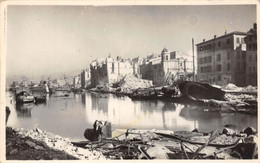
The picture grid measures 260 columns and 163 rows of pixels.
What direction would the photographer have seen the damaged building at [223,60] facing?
facing the viewer and to the left of the viewer

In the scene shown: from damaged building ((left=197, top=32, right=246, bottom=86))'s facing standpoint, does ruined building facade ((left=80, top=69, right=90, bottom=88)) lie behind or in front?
in front

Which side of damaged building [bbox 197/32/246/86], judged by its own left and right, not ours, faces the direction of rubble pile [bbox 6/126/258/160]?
front
